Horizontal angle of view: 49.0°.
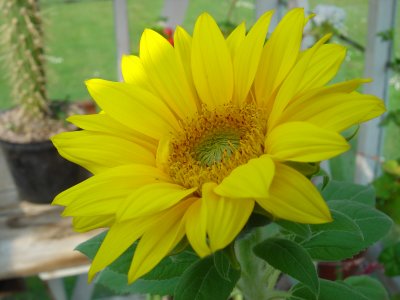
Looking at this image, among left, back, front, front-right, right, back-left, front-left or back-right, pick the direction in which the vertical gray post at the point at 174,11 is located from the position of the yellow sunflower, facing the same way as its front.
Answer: back

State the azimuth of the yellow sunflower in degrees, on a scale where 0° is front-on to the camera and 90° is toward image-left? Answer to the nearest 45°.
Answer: approximately 0°

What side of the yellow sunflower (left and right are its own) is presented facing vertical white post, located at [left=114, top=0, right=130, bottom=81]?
back

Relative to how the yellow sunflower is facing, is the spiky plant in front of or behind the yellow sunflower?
behind
